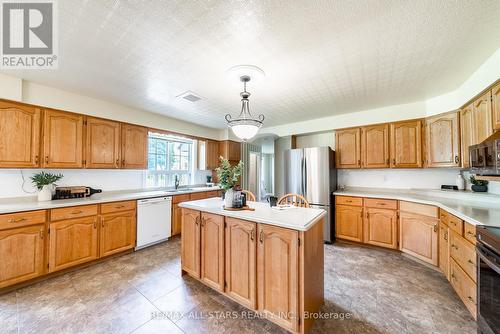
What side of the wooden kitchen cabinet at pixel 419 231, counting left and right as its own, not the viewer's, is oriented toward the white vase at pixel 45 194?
front

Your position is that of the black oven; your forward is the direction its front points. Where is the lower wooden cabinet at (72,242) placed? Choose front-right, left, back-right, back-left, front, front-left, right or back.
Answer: front

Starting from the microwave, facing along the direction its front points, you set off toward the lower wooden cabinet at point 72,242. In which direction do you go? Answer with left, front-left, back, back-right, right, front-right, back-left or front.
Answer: front

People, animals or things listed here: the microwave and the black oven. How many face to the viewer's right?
0

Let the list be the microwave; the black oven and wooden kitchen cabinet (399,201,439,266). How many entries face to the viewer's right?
0

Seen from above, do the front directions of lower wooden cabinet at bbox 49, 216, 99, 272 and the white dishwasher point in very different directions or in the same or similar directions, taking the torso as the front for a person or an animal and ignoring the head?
same or similar directions

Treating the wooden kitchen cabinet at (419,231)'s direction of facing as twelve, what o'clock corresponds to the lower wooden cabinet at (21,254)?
The lower wooden cabinet is roughly at 12 o'clock from the wooden kitchen cabinet.

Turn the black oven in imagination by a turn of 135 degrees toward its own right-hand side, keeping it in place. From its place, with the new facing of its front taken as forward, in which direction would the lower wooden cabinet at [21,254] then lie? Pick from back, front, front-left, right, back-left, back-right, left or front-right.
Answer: back-left

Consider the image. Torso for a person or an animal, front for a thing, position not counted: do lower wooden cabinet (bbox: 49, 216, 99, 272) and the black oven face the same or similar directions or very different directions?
very different directions

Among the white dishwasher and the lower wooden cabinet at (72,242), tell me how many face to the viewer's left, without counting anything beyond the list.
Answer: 0

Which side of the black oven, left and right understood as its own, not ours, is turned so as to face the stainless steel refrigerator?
right

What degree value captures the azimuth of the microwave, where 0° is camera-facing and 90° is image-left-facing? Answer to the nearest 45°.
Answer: approximately 45°

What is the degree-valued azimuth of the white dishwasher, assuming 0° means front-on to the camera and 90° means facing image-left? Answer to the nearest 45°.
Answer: approximately 315°

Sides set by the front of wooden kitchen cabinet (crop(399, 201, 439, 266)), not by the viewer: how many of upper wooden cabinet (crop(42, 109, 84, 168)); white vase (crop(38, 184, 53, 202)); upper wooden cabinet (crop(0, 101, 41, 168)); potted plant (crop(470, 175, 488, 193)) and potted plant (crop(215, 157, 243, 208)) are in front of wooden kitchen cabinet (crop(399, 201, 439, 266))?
4

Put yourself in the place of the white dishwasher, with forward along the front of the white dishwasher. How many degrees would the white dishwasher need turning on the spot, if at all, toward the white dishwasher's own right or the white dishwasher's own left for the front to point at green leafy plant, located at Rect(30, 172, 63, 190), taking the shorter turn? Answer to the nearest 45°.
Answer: approximately 135° to the white dishwasher's own right

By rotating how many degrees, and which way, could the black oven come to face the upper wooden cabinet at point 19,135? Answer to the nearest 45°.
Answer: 0° — it already faces it
